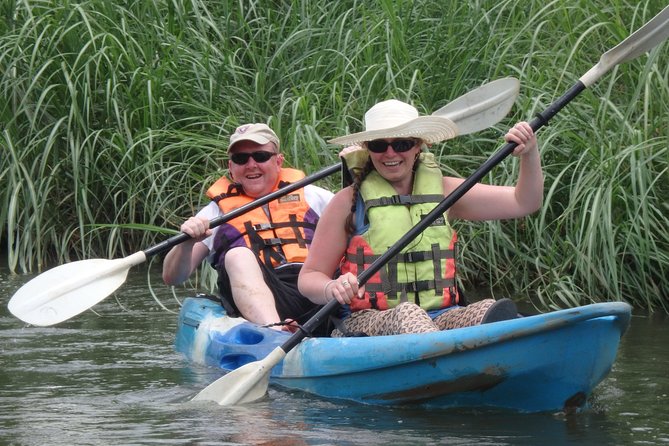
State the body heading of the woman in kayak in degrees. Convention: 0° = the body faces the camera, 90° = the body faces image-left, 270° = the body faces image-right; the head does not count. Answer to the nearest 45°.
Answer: approximately 315°

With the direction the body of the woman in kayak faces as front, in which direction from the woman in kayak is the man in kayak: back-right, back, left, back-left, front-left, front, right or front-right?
back

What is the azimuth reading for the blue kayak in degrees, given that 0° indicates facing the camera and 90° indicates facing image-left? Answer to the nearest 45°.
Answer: approximately 315°
